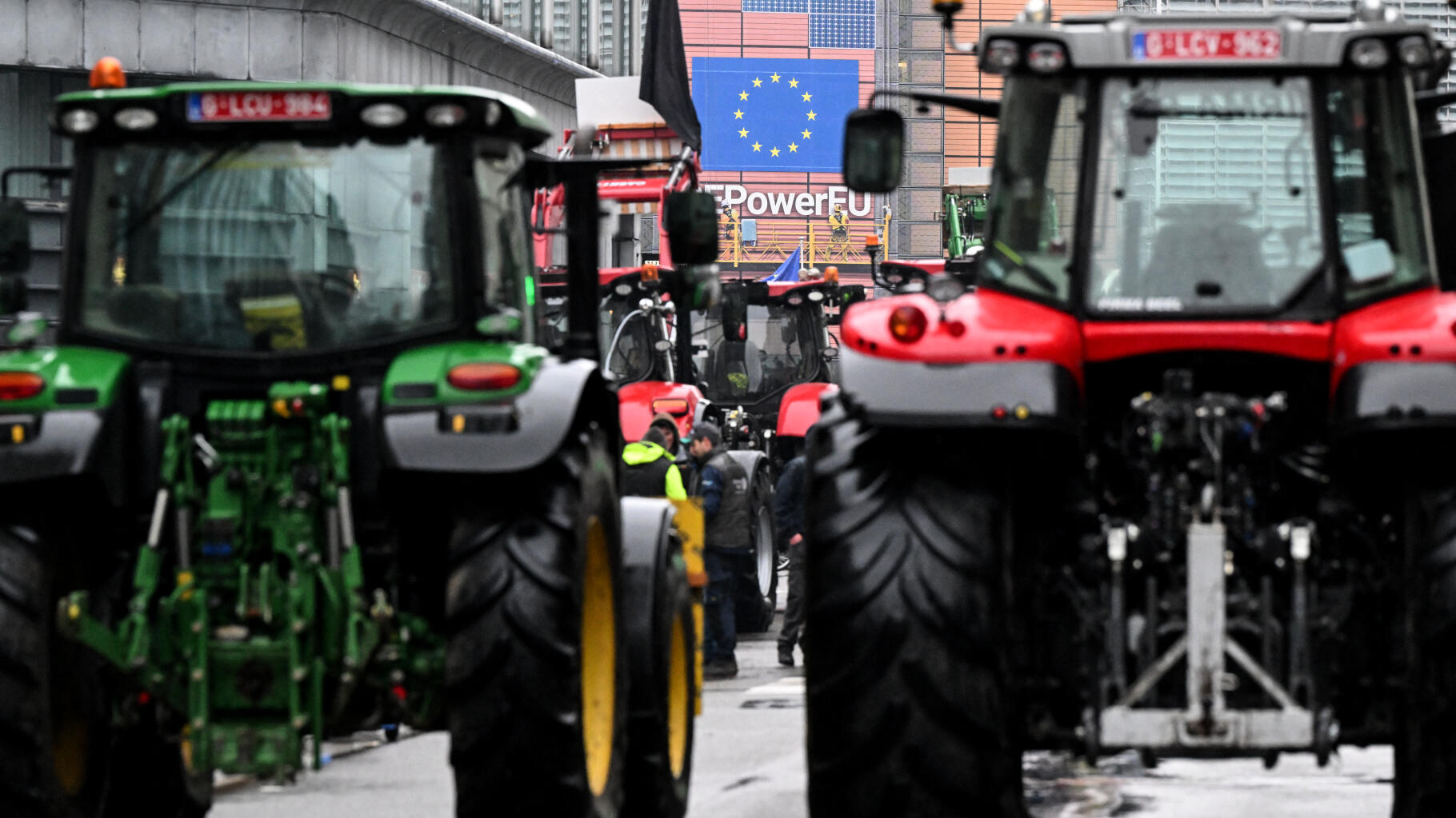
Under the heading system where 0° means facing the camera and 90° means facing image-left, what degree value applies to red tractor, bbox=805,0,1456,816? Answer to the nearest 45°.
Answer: approximately 180°

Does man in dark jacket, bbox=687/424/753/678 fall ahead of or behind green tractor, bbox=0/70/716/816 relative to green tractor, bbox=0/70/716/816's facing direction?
ahead

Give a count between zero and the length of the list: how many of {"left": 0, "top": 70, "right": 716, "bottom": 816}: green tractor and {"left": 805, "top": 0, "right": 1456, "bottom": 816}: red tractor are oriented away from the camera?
2

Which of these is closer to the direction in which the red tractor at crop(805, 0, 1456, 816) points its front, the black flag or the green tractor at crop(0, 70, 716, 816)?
the black flag

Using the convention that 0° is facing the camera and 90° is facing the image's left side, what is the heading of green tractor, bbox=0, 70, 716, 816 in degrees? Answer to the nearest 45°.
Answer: approximately 180°

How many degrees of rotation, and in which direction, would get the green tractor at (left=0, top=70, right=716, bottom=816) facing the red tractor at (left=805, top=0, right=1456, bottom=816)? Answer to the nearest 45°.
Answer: approximately 135° to its right

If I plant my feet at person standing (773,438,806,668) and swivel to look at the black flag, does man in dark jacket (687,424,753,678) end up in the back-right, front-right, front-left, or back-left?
back-left

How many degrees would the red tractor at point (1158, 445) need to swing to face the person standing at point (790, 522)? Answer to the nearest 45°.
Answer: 0° — it already faces them

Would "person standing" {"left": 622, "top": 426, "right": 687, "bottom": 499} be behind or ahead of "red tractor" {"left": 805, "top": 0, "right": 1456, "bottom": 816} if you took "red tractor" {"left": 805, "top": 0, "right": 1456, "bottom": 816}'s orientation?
ahead

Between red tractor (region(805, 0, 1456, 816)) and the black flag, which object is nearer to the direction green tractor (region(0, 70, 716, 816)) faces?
the black flag

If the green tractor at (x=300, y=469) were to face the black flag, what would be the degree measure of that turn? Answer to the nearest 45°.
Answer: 0° — it already faces it

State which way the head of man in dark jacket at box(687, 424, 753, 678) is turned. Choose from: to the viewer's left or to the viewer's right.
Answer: to the viewer's left
